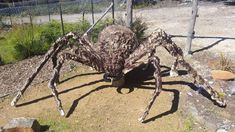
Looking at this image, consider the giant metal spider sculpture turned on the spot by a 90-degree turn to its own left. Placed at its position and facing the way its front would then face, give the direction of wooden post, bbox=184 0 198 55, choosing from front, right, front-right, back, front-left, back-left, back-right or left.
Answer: front-left

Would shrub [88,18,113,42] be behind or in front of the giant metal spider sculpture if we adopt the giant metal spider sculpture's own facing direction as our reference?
behind

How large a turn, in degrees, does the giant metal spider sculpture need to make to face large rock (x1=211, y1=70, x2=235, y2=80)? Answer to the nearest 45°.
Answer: approximately 90° to its left

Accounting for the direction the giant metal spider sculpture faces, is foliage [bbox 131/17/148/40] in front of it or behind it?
behind

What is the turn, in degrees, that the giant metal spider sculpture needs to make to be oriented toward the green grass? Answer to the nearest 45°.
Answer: approximately 45° to its right

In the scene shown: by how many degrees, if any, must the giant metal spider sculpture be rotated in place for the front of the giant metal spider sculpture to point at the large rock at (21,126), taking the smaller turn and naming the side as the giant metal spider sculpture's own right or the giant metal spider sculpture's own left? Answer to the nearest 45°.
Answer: approximately 45° to the giant metal spider sculpture's own right

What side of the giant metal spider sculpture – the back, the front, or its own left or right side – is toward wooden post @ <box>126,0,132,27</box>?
back

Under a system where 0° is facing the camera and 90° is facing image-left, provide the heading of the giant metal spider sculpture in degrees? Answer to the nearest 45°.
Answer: approximately 0°

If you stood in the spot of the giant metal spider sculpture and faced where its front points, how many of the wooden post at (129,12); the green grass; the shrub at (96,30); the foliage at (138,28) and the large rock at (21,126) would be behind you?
3

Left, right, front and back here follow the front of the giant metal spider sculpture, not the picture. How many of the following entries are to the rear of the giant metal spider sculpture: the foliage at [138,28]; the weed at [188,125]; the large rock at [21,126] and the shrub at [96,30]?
2

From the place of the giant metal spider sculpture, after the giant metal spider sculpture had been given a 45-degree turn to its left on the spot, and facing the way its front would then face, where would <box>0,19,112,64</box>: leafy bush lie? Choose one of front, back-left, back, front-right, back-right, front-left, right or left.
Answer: back

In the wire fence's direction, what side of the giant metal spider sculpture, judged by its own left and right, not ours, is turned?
back
